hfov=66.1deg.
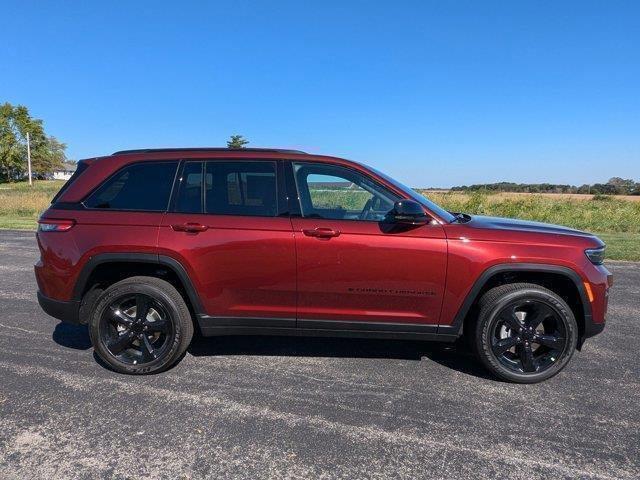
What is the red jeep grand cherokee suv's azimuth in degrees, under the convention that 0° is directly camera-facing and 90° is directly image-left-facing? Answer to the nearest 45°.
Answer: approximately 270°
